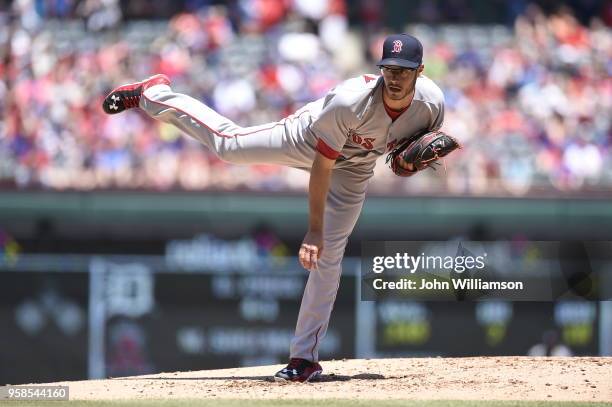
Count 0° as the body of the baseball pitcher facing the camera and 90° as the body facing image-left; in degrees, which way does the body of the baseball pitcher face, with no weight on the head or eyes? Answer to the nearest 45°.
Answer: approximately 0°
